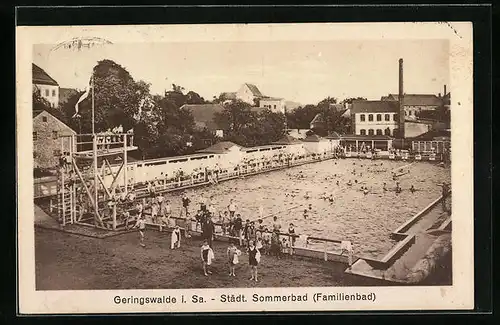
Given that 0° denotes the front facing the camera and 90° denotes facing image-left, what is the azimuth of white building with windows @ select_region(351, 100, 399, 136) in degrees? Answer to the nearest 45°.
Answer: approximately 0°
